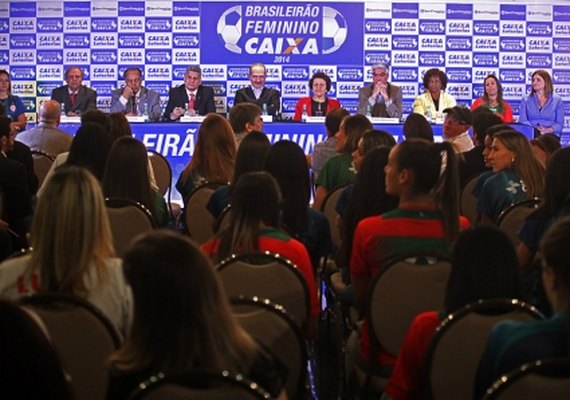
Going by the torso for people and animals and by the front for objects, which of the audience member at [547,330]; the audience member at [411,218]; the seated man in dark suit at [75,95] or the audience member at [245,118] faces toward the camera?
the seated man in dark suit

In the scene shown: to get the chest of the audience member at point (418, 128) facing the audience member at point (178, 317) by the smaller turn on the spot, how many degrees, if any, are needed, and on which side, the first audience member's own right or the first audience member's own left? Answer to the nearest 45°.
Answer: approximately 180°

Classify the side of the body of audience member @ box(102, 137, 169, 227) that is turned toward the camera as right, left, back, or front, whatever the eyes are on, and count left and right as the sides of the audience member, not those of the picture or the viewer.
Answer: back

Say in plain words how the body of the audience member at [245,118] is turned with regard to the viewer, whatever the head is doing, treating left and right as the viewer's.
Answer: facing away from the viewer and to the right of the viewer

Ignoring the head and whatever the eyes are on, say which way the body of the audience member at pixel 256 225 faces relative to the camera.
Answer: away from the camera

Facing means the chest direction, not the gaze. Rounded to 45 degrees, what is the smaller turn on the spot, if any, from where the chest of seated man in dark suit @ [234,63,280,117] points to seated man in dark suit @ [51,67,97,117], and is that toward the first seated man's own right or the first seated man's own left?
approximately 90° to the first seated man's own right

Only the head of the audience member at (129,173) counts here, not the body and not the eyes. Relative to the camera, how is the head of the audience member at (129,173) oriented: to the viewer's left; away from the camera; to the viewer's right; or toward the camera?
away from the camera

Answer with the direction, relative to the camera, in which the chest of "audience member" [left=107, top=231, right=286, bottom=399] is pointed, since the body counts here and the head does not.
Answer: away from the camera

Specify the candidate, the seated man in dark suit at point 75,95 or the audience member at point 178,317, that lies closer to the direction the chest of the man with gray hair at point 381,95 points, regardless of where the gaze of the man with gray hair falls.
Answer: the audience member

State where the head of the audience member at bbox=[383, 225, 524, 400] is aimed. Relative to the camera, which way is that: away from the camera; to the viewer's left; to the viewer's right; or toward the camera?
away from the camera

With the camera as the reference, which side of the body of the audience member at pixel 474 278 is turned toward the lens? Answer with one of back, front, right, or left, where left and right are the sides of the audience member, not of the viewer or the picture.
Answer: back

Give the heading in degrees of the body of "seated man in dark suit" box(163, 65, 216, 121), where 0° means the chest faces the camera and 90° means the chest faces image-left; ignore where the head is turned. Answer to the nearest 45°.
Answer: approximately 0°

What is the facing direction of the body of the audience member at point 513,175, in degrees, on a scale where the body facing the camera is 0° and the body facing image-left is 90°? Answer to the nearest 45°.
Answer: approximately 135°

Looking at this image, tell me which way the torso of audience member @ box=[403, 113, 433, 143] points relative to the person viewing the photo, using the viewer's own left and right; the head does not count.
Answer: facing away from the viewer
